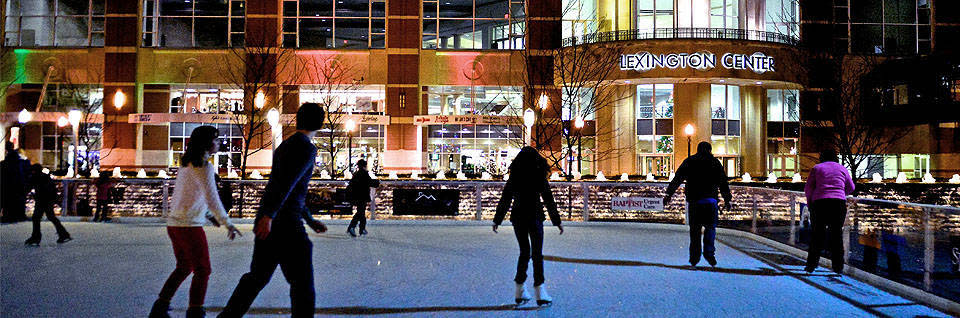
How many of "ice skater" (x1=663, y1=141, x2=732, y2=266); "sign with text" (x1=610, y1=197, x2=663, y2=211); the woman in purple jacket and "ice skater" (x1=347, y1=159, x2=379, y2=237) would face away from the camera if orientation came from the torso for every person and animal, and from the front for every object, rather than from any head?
2

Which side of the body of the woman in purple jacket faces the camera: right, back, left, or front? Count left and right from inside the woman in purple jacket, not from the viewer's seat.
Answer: back

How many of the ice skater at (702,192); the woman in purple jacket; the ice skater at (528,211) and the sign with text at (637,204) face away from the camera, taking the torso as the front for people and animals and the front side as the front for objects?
3

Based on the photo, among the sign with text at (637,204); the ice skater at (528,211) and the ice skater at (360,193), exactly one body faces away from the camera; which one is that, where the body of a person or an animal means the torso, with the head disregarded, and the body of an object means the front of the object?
the ice skater at (528,211)

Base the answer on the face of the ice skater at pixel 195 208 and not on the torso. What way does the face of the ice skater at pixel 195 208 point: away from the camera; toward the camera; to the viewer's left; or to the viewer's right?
to the viewer's right

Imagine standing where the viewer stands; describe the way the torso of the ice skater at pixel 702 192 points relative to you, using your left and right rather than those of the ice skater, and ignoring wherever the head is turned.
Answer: facing away from the viewer

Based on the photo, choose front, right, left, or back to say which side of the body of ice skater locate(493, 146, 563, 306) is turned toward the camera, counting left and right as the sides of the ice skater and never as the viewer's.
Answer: back
